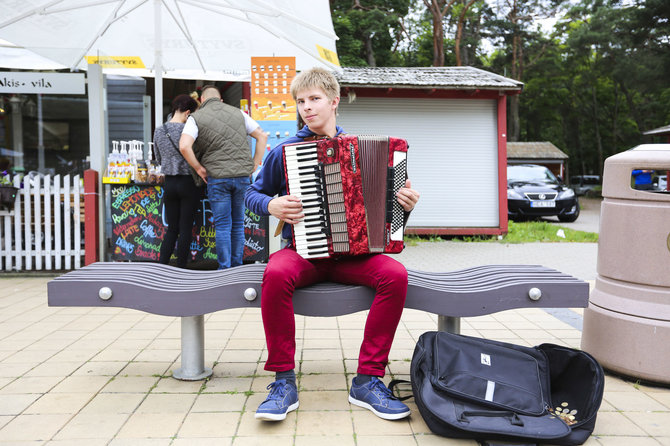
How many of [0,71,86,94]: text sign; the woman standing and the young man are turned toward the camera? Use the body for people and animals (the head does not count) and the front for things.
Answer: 2

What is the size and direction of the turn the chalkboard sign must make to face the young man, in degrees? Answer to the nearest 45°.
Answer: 0° — it already faces them

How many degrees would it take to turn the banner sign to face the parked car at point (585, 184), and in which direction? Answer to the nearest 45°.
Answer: approximately 135° to its left

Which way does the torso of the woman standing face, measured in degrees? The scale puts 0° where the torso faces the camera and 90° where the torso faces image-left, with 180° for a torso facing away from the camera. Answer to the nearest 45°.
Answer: approximately 225°

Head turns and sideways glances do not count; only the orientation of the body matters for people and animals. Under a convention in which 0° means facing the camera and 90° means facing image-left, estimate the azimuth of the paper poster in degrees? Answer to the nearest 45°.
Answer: approximately 0°

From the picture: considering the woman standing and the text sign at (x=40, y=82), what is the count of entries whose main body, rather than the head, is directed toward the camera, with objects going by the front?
1

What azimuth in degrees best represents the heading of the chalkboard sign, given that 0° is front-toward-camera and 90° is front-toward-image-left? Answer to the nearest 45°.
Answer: approximately 0°

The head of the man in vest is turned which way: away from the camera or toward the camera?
away from the camera

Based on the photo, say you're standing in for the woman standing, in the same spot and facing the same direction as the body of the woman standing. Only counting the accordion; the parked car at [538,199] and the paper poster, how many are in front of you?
2

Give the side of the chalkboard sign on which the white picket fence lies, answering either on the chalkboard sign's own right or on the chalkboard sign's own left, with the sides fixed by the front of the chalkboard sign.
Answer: on the chalkboard sign's own right
